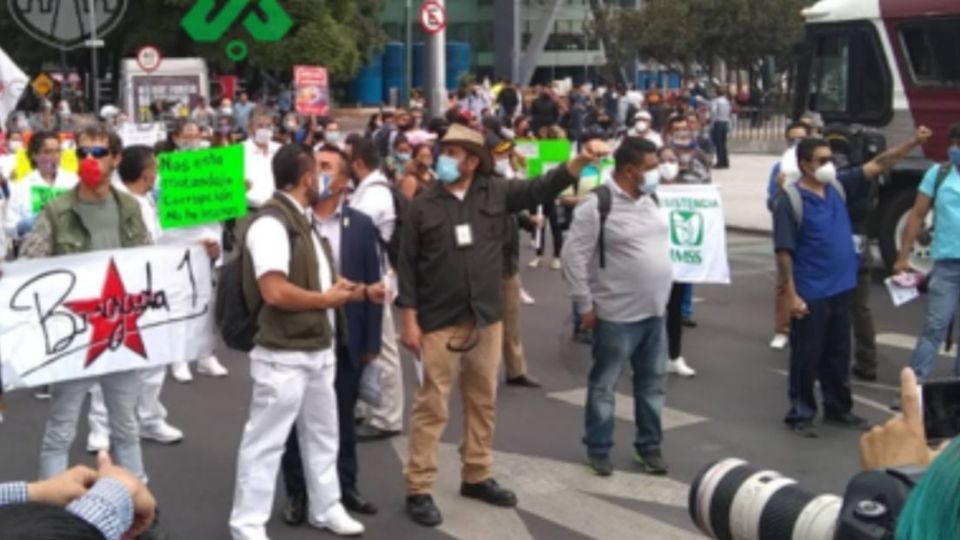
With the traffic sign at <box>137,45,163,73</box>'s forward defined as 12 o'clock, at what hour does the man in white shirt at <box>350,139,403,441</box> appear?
The man in white shirt is roughly at 12 o'clock from the traffic sign.

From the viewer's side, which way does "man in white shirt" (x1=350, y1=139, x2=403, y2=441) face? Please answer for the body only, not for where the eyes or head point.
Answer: to the viewer's left

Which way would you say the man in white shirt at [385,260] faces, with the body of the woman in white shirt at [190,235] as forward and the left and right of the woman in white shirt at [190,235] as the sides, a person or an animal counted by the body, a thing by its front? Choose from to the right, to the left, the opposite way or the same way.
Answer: to the right

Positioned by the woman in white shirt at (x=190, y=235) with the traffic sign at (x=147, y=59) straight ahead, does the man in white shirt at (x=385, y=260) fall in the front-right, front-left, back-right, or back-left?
back-right

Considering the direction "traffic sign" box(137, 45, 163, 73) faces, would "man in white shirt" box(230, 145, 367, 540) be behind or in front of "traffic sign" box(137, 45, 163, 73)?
in front

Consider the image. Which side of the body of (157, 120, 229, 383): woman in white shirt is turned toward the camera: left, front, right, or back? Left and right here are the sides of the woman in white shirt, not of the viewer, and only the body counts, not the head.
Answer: front

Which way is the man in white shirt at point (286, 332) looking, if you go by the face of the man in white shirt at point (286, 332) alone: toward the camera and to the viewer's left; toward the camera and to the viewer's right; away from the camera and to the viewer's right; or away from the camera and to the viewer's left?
away from the camera and to the viewer's right

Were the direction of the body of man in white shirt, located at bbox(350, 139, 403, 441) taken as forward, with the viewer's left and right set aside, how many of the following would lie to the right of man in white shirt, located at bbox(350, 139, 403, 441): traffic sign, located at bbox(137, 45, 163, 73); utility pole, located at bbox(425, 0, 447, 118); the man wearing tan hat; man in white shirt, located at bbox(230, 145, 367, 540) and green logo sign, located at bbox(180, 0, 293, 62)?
3

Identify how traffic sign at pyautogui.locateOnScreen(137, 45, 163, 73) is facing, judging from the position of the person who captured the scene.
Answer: facing the viewer

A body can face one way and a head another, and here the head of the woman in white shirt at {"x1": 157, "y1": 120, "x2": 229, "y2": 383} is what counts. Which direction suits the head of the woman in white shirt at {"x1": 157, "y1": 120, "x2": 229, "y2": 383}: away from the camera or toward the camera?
toward the camera
